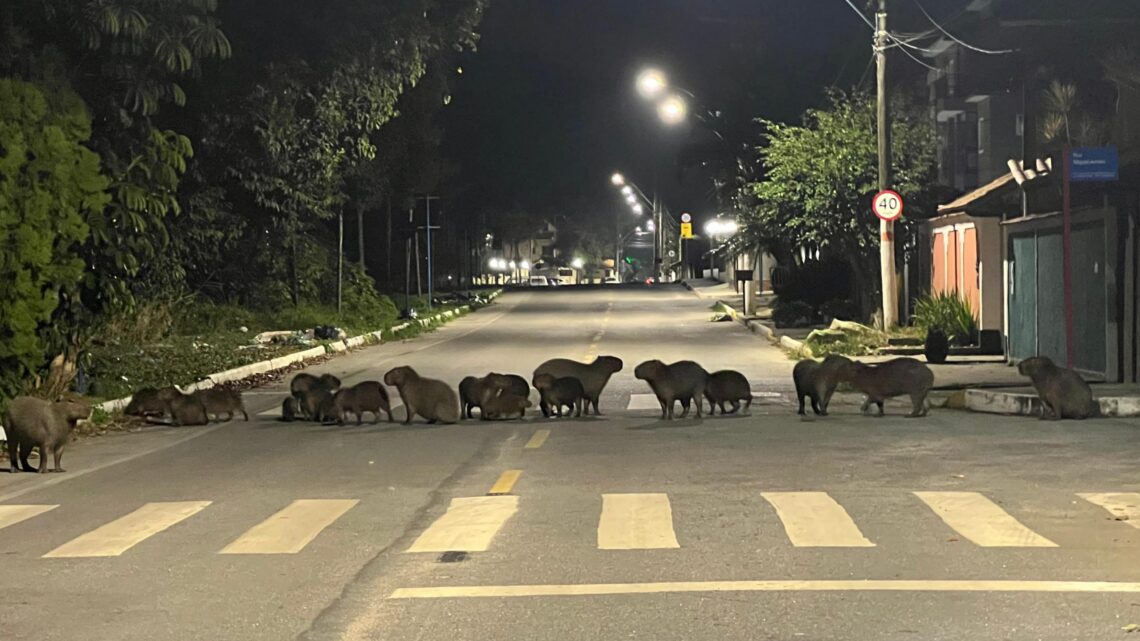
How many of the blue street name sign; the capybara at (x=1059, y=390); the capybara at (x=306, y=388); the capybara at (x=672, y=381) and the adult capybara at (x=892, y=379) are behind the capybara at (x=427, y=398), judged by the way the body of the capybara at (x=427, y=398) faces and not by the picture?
4

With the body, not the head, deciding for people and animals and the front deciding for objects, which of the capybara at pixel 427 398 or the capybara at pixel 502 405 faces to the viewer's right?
the capybara at pixel 502 405

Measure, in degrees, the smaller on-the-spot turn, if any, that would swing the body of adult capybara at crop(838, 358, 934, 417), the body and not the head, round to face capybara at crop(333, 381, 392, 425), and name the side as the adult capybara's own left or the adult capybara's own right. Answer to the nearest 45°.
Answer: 0° — it already faces it

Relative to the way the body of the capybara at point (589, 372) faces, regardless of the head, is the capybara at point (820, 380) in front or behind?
in front

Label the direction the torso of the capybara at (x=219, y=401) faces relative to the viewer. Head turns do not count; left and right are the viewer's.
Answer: facing to the left of the viewer

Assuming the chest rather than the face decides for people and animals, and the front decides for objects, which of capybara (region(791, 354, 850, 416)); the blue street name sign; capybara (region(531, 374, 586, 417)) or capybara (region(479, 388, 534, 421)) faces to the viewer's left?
capybara (region(531, 374, 586, 417))

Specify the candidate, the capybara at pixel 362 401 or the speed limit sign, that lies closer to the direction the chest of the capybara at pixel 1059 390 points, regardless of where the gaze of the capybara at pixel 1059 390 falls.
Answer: the capybara

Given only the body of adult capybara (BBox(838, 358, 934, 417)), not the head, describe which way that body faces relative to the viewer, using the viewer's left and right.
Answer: facing to the left of the viewer

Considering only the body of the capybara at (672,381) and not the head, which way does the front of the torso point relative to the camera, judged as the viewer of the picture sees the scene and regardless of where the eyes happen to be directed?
to the viewer's left

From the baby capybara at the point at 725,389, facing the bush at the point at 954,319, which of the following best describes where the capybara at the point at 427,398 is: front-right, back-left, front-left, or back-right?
back-left

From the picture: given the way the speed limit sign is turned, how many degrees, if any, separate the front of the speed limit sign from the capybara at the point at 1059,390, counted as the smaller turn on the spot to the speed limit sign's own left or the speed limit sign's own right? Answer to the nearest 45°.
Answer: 0° — it already faces it

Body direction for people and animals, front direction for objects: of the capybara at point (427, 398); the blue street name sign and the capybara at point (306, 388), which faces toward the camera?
the blue street name sign

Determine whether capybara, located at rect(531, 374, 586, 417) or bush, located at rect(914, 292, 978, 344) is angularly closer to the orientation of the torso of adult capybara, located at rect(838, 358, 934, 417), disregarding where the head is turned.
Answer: the capybara

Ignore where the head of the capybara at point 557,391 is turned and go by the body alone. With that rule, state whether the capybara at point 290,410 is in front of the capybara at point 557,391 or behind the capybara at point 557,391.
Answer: in front

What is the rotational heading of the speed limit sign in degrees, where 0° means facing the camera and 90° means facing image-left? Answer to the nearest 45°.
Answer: approximately 0°
